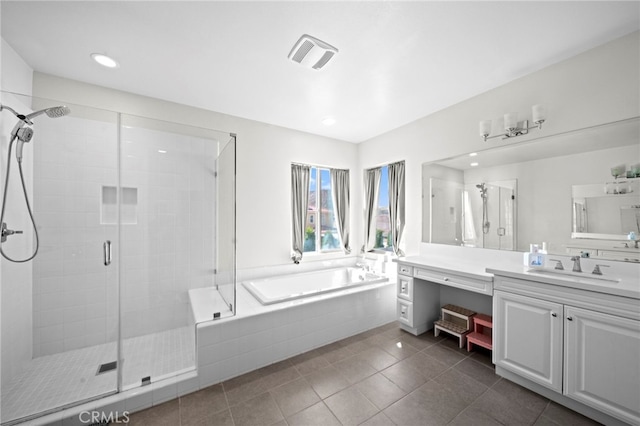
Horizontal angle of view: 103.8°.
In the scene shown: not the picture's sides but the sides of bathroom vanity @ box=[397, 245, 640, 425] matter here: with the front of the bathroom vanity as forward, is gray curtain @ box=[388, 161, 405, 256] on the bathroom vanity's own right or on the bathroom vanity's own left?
on the bathroom vanity's own right

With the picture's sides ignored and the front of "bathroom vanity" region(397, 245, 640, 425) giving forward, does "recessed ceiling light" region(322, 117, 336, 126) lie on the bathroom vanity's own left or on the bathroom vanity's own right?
on the bathroom vanity's own right

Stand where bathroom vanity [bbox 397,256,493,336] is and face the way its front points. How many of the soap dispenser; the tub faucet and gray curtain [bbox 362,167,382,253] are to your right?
2

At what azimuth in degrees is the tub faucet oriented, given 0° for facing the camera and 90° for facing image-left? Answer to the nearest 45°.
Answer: approximately 45°

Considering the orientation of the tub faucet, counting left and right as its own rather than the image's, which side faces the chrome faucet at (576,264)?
left

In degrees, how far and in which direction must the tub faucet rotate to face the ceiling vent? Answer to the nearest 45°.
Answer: approximately 45° to its left

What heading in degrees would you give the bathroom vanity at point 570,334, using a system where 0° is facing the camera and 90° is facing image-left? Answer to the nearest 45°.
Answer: approximately 45°

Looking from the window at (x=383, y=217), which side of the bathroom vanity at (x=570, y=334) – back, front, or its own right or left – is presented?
right

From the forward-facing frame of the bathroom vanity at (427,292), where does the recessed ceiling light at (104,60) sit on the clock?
The recessed ceiling light is roughly at 12 o'clock from the bathroom vanity.
